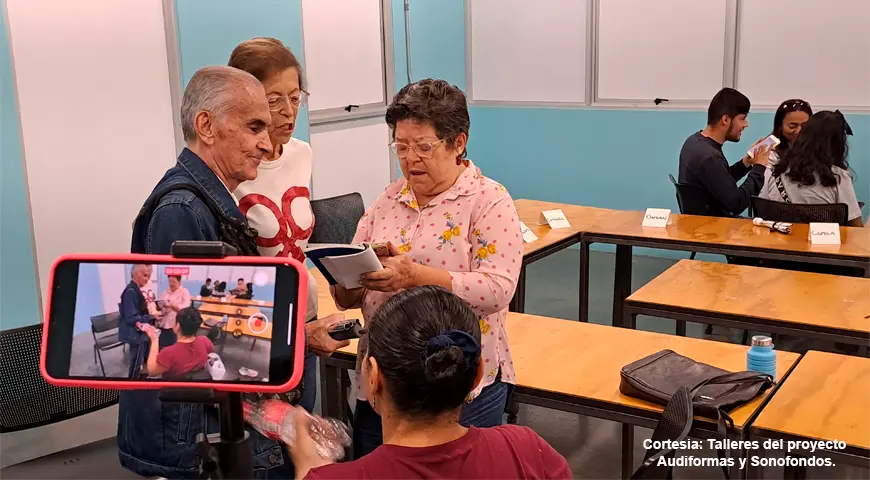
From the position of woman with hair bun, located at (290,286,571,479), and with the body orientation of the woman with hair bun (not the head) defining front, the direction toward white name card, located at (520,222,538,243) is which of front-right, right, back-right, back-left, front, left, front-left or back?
front-right

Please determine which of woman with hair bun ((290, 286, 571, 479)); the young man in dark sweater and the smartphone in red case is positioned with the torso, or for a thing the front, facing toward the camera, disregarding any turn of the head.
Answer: the smartphone in red case

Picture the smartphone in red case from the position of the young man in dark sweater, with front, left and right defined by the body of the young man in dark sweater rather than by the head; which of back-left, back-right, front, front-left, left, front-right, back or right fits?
right

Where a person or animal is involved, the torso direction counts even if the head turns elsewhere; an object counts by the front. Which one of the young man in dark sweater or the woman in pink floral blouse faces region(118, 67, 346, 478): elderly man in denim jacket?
the woman in pink floral blouse

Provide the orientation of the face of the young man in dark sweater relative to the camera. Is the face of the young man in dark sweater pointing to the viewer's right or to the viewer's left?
to the viewer's right

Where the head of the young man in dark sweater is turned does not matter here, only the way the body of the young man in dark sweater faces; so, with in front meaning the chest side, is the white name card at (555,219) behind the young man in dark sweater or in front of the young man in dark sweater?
behind

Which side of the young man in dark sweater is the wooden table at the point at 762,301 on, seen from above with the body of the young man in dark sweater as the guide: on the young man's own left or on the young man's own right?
on the young man's own right

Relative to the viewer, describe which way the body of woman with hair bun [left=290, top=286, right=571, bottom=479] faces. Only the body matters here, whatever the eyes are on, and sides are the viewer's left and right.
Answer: facing away from the viewer and to the left of the viewer

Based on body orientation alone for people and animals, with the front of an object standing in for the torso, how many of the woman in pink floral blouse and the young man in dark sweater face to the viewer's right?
1

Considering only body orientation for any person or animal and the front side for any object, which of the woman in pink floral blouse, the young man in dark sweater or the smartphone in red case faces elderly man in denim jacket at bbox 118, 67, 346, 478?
the woman in pink floral blouse

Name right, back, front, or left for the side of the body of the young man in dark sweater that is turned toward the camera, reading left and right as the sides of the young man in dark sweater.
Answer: right
